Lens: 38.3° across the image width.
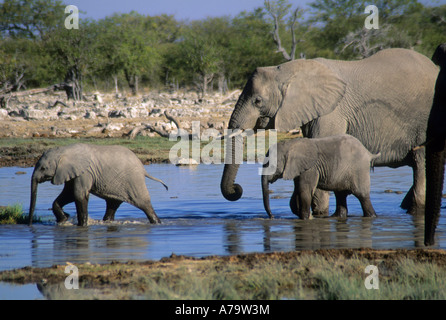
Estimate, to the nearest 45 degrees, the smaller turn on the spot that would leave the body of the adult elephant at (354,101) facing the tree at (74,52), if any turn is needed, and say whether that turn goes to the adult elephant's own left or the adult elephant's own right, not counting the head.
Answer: approximately 45° to the adult elephant's own right

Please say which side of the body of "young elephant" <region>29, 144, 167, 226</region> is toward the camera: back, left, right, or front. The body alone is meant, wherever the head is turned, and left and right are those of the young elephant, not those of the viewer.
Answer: left

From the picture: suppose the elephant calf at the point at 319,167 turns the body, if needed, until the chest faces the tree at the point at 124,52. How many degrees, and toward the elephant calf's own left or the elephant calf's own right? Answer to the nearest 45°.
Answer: approximately 90° to the elephant calf's own right

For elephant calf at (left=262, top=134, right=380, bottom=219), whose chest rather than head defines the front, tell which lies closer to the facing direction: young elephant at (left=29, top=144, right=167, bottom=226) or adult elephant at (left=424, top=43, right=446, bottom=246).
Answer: the young elephant

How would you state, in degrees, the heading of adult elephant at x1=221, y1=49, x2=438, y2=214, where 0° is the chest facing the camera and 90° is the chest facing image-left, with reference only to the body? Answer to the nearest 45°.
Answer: approximately 90°

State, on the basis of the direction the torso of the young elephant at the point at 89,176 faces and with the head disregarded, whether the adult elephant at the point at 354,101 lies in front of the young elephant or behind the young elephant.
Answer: behind

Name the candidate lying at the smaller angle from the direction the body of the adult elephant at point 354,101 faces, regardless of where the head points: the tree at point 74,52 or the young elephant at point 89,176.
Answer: the young elephant

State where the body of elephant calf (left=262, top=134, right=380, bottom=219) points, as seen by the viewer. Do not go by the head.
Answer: to the viewer's left

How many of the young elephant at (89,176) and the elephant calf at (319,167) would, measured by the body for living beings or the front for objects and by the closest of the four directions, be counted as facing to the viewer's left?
2

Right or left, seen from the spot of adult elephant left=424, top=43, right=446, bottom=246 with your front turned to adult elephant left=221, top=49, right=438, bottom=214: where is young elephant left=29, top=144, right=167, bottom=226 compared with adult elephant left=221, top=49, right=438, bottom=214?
left

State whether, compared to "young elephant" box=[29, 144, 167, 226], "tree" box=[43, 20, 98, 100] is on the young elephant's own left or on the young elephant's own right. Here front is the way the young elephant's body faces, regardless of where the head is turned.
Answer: on the young elephant's own right

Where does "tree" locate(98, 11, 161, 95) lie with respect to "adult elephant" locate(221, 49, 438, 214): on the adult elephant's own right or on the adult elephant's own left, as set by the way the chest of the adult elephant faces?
on the adult elephant's own right

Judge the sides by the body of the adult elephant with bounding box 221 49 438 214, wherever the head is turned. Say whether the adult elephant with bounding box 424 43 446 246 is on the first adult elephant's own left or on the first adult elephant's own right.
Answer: on the first adult elephant's own left
